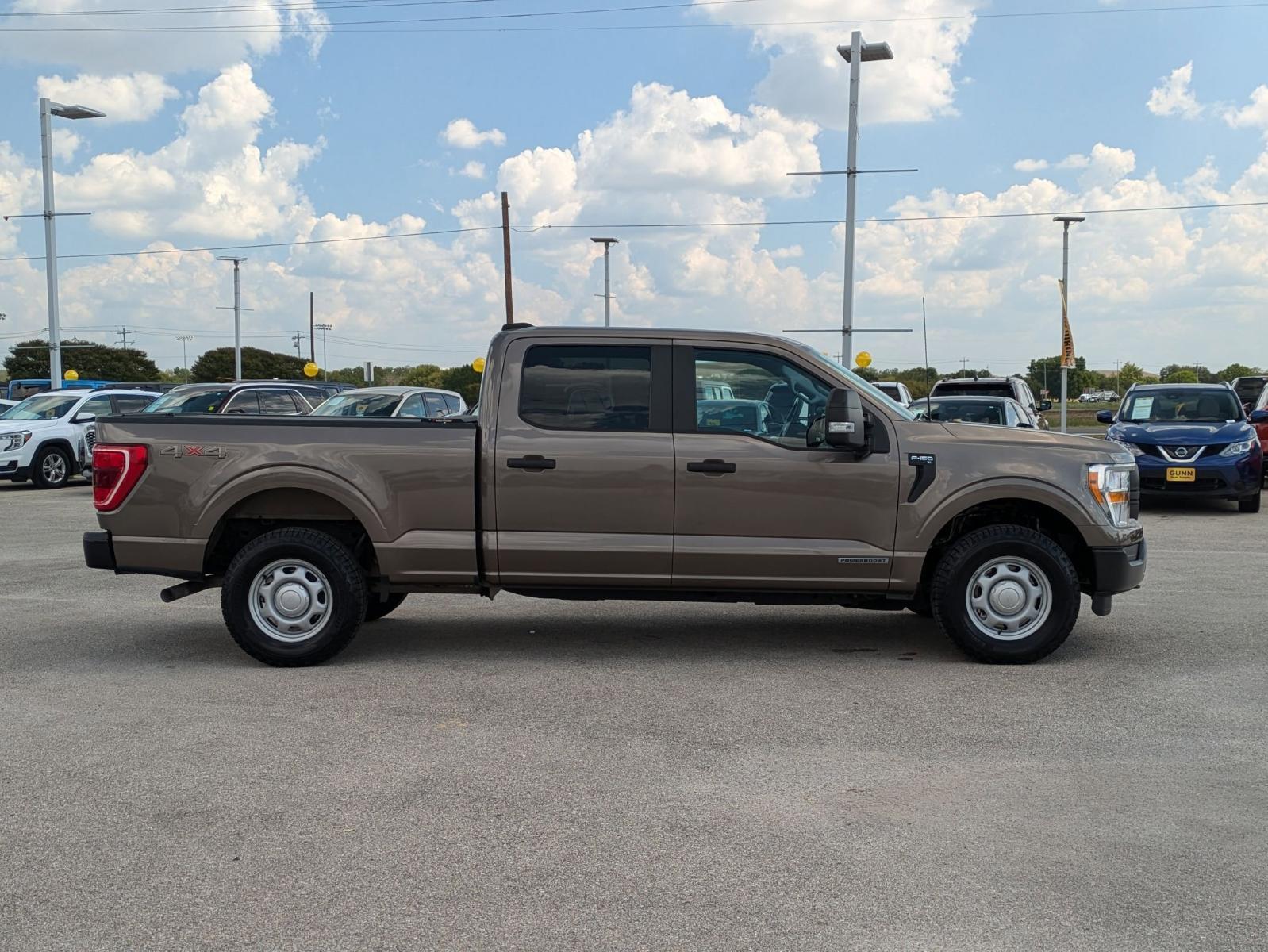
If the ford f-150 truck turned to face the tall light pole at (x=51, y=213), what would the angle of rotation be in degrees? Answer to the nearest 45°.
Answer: approximately 135° to its left

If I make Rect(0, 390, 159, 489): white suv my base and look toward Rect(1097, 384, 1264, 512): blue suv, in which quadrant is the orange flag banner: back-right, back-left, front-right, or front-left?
front-left

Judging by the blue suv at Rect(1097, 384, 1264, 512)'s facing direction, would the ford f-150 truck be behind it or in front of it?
in front

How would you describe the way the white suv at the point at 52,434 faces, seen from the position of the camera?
facing the viewer and to the left of the viewer

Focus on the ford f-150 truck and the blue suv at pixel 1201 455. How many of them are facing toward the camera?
1

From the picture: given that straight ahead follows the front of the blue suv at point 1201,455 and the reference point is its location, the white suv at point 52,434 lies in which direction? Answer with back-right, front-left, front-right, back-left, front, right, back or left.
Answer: right

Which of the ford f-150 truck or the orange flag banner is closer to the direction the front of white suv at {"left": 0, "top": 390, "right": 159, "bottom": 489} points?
the ford f-150 truck

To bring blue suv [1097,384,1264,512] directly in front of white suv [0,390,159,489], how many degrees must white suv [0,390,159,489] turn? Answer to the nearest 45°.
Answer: approximately 90° to its left

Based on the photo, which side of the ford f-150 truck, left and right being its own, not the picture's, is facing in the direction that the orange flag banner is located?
left

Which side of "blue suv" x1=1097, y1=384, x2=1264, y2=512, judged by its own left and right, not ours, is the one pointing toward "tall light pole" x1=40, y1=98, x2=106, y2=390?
right

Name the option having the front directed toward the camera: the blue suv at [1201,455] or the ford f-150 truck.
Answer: the blue suv

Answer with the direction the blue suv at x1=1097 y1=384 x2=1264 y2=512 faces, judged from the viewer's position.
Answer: facing the viewer

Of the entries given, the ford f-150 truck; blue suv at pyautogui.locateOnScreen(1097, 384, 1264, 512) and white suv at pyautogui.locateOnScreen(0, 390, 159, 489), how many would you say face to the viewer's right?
1

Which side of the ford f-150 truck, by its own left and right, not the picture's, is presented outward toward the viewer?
right

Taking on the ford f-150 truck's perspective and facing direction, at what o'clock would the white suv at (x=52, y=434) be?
The white suv is roughly at 8 o'clock from the ford f-150 truck.

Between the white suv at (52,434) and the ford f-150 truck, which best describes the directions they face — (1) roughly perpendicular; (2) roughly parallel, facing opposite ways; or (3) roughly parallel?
roughly perpendicular

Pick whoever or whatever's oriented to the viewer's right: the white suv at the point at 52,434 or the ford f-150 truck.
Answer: the ford f-150 truck
